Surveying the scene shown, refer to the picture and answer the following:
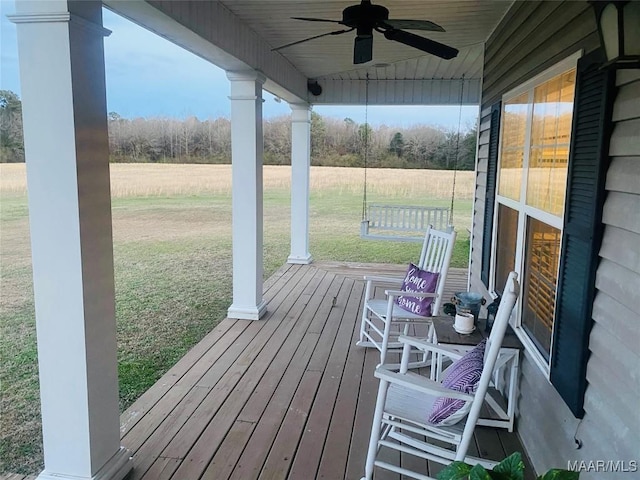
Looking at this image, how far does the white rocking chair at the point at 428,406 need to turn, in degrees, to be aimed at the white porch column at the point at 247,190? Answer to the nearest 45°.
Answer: approximately 45° to its right

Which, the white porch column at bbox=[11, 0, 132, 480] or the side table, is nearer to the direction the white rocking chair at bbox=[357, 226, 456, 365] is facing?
the white porch column

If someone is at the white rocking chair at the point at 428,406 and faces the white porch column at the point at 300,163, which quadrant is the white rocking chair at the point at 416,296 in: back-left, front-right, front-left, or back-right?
front-right

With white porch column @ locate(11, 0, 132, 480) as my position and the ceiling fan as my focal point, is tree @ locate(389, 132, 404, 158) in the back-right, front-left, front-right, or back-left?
front-left

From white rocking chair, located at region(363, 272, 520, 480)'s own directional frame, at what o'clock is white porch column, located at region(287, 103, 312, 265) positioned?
The white porch column is roughly at 2 o'clock from the white rocking chair.

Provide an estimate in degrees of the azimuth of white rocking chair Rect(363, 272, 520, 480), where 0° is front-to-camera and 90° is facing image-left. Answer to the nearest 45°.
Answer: approximately 90°

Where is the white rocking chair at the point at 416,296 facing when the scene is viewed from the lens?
facing the viewer and to the left of the viewer

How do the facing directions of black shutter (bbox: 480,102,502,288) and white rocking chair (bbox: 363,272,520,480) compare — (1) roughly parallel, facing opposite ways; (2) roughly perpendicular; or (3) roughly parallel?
roughly parallel

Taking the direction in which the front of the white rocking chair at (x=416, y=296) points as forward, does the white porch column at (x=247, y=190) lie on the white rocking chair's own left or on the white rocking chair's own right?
on the white rocking chair's own right

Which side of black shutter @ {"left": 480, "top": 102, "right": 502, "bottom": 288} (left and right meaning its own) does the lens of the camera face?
left

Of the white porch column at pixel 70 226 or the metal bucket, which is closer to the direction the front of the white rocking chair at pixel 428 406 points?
the white porch column

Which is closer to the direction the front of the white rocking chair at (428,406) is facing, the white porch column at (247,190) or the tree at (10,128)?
the tree

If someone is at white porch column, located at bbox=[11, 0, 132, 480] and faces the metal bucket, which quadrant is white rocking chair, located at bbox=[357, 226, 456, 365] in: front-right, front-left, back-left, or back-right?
front-left

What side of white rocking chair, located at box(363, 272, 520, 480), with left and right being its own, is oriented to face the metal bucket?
right

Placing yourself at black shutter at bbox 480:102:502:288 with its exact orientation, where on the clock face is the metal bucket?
The metal bucket is roughly at 9 o'clock from the black shutter.

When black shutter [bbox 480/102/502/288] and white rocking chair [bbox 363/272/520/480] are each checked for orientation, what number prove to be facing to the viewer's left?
2
